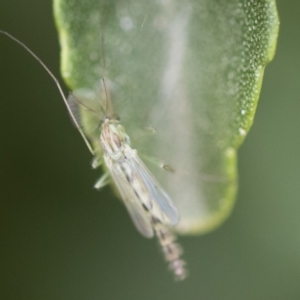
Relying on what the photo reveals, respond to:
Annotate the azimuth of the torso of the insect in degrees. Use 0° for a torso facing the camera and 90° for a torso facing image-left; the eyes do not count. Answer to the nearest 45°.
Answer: approximately 135°
